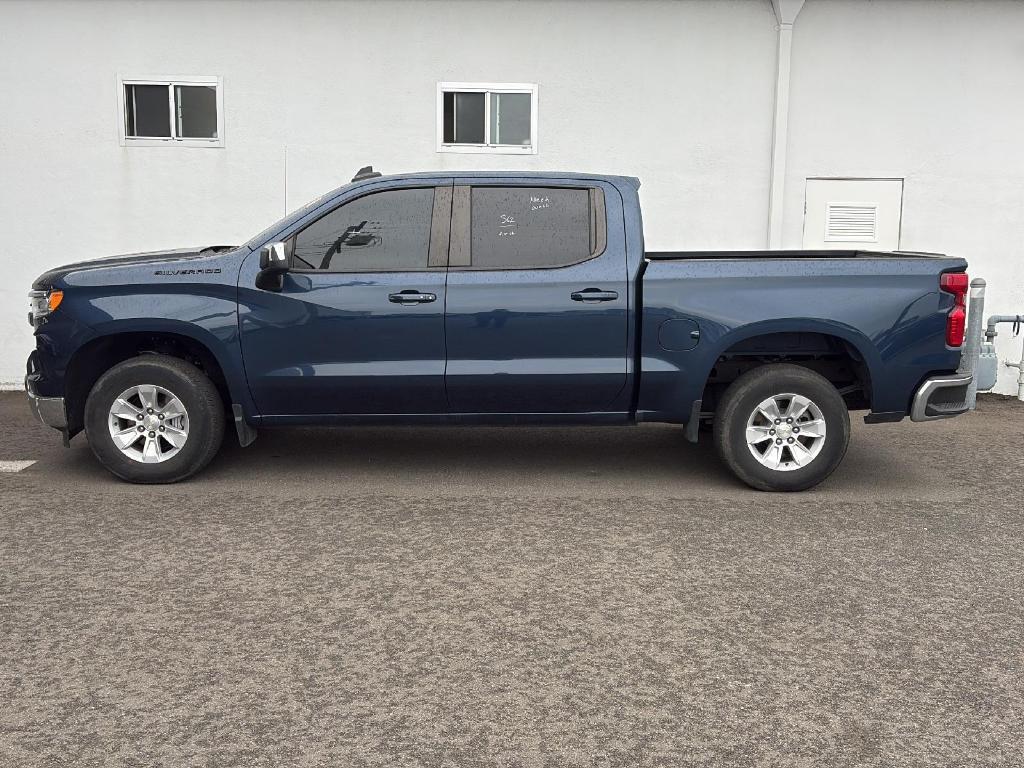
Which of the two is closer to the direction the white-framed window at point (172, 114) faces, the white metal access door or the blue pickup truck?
the blue pickup truck

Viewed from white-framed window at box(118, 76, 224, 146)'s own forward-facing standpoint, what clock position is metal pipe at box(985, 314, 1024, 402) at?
The metal pipe is roughly at 10 o'clock from the white-framed window.

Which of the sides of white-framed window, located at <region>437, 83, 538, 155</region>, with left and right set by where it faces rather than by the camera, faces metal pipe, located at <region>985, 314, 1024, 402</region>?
left

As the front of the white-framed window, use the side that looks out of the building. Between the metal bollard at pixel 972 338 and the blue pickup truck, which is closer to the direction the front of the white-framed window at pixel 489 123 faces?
the blue pickup truck

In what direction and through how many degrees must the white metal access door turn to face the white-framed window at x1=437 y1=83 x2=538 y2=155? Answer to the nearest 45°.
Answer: approximately 90° to its right

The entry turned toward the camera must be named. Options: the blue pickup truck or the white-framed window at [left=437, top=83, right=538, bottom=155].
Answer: the white-framed window

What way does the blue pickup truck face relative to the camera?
to the viewer's left

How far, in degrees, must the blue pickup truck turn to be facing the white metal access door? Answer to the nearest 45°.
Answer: approximately 135° to its right

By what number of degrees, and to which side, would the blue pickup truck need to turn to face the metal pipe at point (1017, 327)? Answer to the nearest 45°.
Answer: approximately 135° to its right

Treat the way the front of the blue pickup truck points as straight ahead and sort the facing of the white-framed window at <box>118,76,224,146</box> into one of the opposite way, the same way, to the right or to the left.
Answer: to the left

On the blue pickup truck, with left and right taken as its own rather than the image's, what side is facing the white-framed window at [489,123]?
right

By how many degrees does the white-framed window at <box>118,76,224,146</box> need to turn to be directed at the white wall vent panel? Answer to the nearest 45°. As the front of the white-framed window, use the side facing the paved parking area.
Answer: approximately 90° to its left

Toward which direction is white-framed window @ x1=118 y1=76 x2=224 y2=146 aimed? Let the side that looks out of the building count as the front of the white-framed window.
toward the camera

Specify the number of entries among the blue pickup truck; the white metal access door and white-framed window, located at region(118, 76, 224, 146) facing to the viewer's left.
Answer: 1

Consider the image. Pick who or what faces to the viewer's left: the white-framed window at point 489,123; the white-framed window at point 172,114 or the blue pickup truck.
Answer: the blue pickup truck

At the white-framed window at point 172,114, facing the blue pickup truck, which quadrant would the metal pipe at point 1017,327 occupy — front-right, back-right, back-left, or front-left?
front-left

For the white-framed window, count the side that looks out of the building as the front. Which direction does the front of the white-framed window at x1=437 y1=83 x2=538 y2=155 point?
toward the camera

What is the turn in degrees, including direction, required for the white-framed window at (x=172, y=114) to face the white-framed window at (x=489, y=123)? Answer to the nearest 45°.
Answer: approximately 90° to its left

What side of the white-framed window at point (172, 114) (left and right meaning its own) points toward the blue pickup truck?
front
